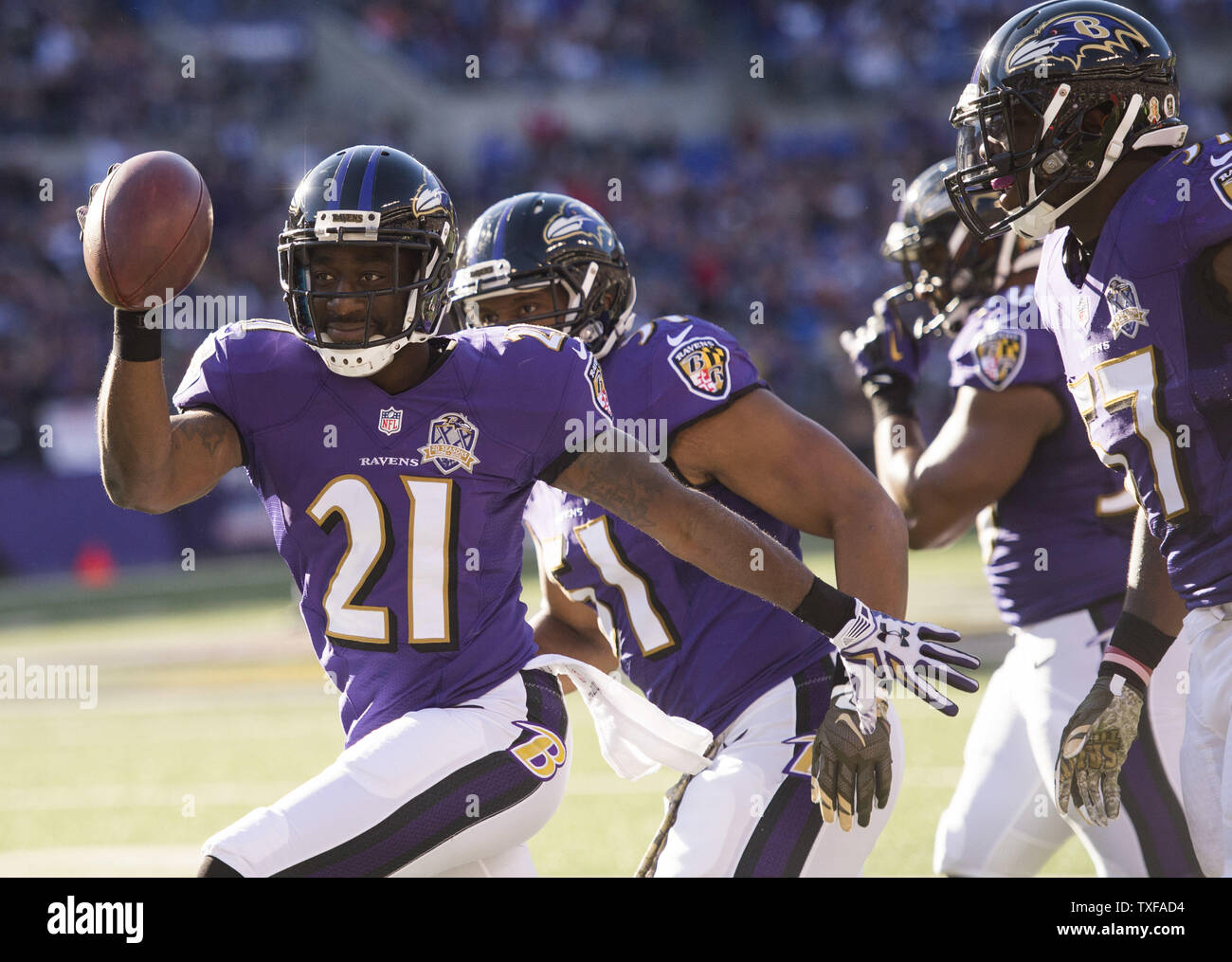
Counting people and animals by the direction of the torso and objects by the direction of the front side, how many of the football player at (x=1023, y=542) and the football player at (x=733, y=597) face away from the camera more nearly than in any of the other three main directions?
0

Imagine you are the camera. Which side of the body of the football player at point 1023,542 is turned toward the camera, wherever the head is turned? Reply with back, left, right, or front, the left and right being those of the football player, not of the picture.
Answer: left

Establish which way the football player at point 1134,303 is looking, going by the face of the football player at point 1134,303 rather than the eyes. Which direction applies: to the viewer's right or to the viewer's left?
to the viewer's left
